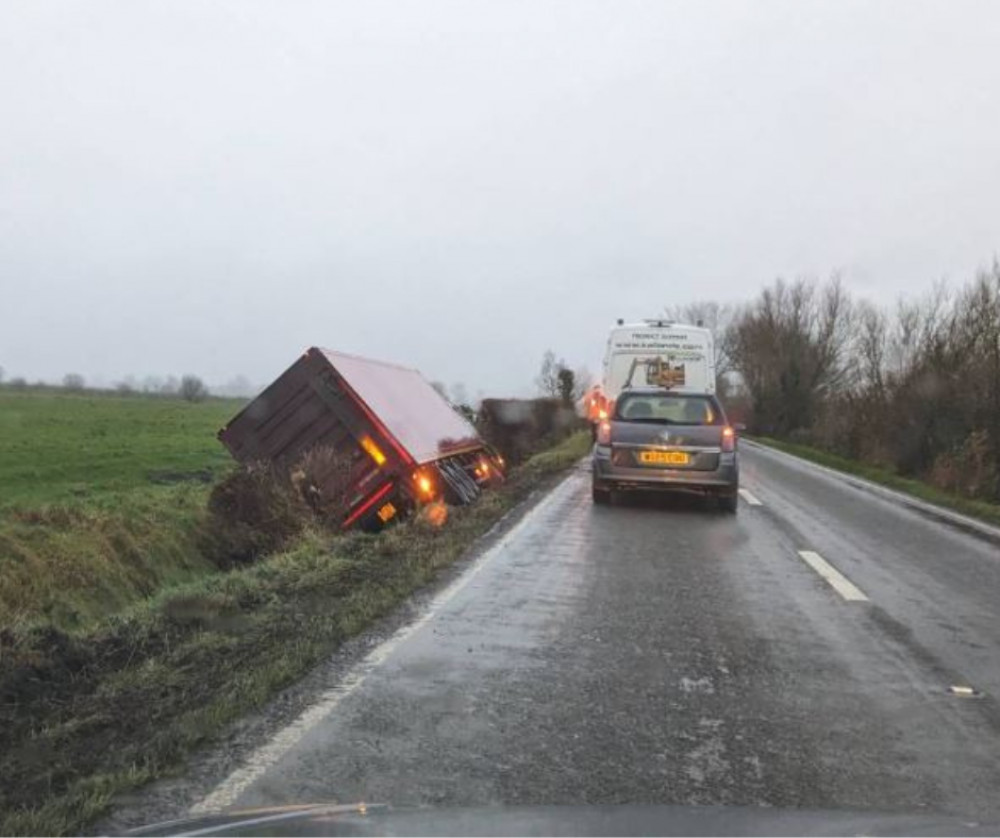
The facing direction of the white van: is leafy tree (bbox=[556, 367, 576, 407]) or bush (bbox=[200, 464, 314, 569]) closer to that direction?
the leafy tree

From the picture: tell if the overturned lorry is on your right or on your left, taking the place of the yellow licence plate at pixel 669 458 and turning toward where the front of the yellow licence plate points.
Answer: on your right

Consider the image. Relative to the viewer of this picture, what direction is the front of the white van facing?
facing away from the viewer

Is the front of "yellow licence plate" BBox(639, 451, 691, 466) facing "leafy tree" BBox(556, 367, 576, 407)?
no

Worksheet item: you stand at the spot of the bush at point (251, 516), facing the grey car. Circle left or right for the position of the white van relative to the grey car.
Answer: left

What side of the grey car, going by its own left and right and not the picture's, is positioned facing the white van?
front

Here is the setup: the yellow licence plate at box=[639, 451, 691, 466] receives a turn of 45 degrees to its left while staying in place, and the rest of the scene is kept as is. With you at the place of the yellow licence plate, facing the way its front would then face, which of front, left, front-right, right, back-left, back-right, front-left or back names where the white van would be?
back-left

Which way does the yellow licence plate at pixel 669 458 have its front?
toward the camera

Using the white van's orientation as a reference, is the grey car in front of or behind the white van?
behind

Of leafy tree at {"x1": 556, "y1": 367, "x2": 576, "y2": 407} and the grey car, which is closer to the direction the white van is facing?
the leafy tree

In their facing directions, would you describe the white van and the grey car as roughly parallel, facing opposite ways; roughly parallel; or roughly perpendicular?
roughly parallel

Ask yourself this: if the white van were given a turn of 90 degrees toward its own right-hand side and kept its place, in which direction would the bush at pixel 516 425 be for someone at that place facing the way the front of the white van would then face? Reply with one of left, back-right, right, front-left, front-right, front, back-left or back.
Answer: back-left

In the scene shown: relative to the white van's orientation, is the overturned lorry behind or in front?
behind

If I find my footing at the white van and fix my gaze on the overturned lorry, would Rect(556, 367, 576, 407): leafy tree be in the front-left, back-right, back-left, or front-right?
back-right

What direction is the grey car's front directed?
away from the camera

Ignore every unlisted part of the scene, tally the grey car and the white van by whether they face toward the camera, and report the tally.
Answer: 0

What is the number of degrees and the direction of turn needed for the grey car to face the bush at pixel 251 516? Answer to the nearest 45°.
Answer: approximately 90° to its left
